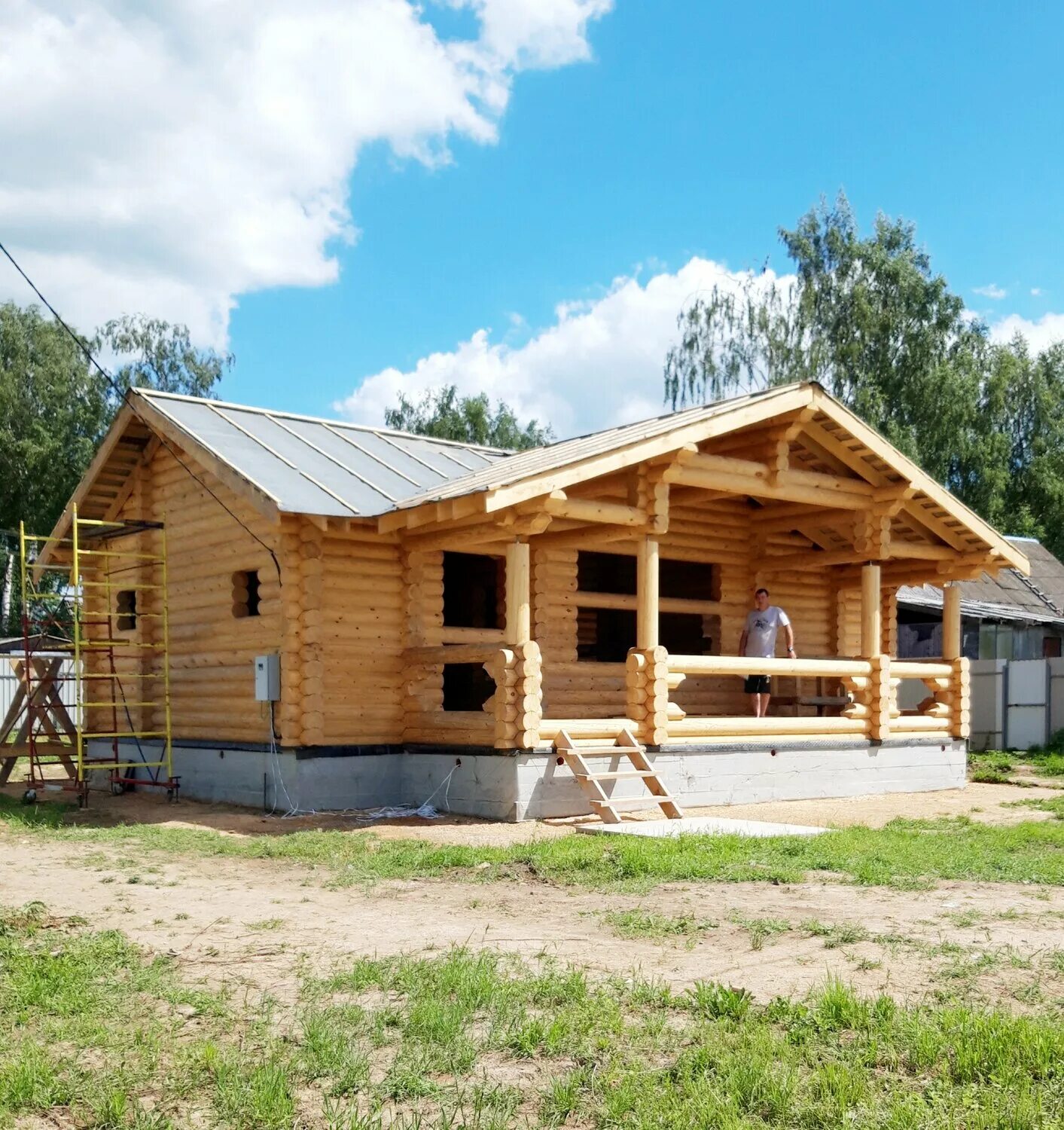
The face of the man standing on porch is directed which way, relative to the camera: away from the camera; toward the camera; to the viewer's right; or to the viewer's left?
toward the camera

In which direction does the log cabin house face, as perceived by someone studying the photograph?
facing the viewer and to the right of the viewer

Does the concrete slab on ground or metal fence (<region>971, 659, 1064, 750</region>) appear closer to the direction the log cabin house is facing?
the concrete slab on ground

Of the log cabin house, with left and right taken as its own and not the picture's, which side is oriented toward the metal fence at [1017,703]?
left
